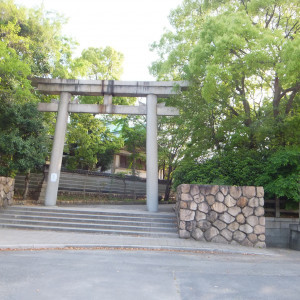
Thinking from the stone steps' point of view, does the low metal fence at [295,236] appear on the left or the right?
on its left

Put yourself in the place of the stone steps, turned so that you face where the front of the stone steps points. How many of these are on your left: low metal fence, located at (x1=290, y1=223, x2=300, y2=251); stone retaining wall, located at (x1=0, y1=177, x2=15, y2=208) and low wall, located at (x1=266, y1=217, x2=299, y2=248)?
2

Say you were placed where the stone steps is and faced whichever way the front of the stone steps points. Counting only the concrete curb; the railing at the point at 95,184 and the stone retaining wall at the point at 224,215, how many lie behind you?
1

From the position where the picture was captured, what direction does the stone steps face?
facing the viewer

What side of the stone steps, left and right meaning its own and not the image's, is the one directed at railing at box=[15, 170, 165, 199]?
back

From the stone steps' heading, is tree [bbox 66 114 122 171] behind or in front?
behind

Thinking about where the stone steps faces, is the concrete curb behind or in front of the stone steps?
in front

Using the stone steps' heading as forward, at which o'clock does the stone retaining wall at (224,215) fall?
The stone retaining wall is roughly at 10 o'clock from the stone steps.

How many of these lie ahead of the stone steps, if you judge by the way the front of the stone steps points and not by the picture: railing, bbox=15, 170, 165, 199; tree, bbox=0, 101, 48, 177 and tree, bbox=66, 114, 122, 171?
0

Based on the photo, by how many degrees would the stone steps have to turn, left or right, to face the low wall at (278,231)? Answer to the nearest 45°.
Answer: approximately 90° to its left

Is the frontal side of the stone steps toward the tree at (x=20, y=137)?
no
